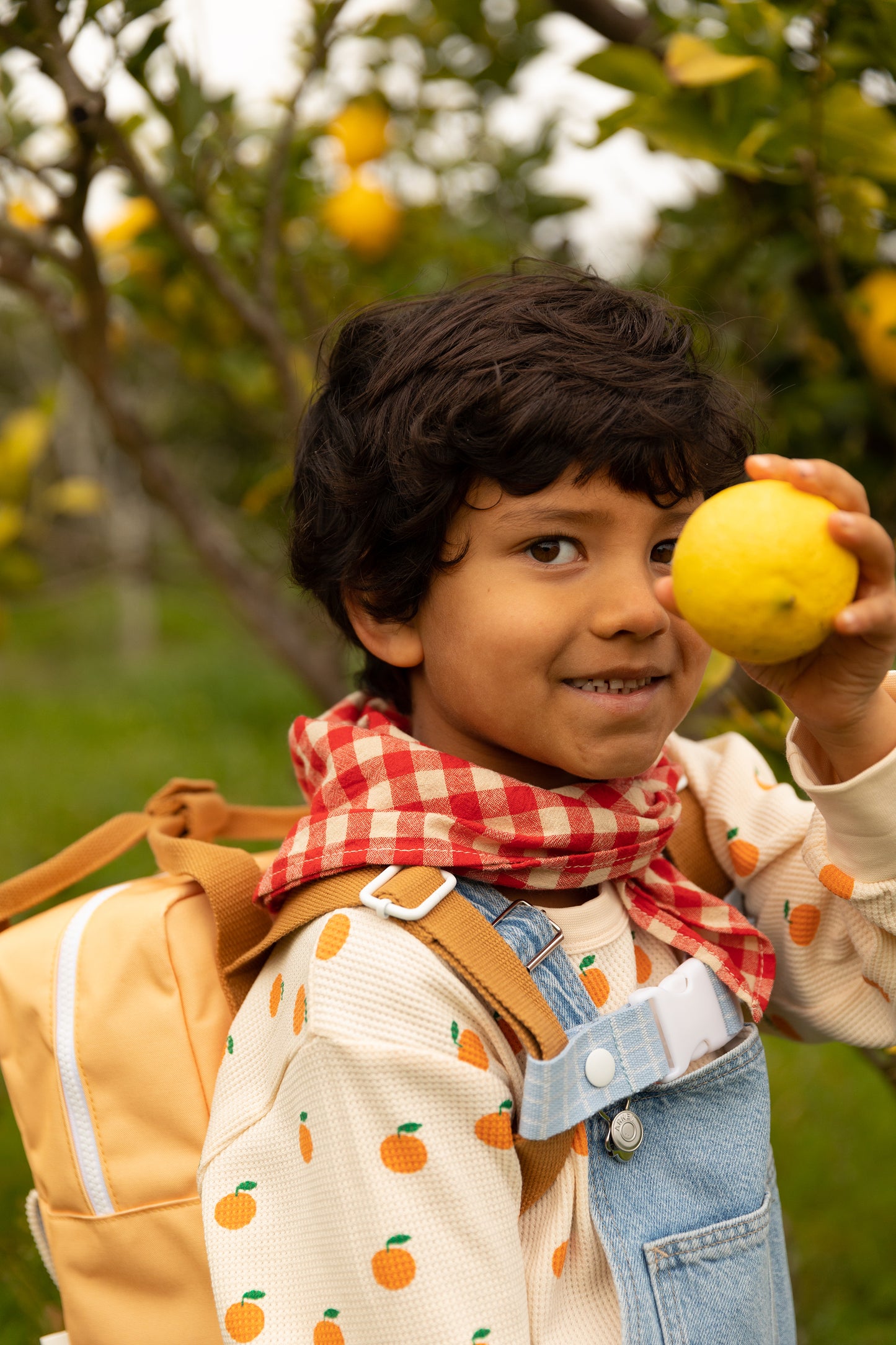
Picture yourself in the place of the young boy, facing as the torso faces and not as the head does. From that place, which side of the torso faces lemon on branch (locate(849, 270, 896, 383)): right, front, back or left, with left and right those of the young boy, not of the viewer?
left

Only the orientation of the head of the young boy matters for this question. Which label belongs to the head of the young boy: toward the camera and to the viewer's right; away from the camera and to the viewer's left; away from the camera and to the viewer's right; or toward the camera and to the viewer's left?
toward the camera and to the viewer's right

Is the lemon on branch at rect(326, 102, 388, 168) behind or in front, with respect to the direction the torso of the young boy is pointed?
behind
